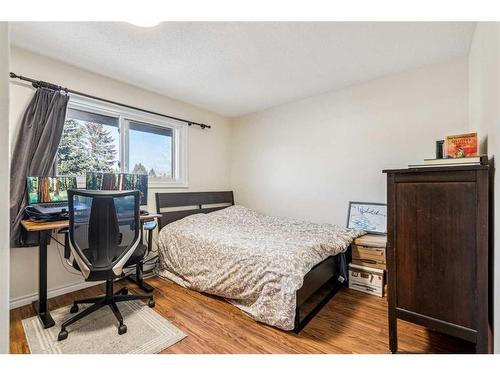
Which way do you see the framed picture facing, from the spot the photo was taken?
facing the viewer

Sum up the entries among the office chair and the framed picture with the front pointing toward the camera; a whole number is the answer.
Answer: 1

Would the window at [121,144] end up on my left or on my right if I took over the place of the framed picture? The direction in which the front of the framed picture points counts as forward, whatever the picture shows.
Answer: on my right

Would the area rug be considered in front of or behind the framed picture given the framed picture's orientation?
in front

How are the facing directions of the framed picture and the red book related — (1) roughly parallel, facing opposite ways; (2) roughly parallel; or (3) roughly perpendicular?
roughly parallel

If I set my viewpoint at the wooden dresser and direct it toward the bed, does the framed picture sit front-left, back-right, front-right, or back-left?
front-right

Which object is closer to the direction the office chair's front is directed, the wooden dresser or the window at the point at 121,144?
the window

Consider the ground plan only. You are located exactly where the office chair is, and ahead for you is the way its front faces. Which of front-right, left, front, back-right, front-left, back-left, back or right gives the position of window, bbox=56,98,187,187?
front

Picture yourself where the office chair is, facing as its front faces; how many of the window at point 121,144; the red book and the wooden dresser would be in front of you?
1

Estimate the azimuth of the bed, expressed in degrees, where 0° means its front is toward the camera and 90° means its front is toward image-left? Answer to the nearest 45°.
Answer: approximately 315°

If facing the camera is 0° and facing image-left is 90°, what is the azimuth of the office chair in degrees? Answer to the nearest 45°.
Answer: approximately 180°
